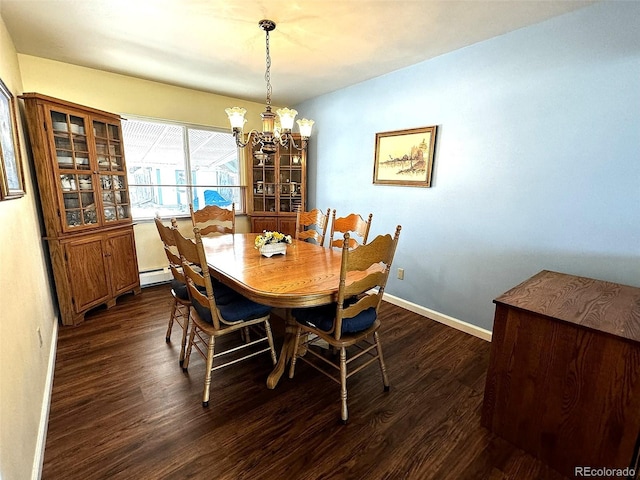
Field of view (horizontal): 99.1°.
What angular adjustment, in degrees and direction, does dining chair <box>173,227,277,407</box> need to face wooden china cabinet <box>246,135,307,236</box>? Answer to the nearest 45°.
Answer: approximately 45° to its left

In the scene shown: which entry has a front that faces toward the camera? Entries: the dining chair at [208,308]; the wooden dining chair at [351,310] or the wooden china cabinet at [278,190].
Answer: the wooden china cabinet

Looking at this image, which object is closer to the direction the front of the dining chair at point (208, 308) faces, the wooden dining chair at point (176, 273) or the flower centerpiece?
the flower centerpiece

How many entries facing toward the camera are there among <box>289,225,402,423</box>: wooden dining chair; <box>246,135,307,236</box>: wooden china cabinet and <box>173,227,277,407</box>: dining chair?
1

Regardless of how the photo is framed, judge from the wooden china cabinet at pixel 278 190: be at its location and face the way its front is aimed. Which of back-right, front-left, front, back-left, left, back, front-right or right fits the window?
right

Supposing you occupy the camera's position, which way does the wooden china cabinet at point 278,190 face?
facing the viewer

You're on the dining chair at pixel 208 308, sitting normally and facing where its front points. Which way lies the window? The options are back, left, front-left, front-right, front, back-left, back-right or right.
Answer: front-left

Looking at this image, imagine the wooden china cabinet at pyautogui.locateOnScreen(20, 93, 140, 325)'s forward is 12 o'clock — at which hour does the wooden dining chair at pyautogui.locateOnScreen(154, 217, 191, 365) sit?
The wooden dining chair is roughly at 1 o'clock from the wooden china cabinet.

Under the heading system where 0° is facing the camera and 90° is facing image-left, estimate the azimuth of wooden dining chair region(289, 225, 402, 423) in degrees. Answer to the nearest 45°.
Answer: approximately 135°

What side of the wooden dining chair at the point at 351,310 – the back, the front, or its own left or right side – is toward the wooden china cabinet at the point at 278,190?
front

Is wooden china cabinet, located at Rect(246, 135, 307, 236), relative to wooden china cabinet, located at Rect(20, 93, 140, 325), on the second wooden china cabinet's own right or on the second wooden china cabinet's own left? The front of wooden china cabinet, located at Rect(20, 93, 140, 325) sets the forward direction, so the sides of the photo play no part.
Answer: on the second wooden china cabinet's own left

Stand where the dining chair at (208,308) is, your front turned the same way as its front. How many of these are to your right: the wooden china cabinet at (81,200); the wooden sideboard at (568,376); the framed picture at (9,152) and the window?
1

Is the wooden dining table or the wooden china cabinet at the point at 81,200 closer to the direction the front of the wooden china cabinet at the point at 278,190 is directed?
the wooden dining table

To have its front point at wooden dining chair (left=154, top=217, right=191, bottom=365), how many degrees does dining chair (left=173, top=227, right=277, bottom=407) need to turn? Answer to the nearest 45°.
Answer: approximately 90° to its left

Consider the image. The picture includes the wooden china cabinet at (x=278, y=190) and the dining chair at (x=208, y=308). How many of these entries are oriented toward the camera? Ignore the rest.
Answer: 1

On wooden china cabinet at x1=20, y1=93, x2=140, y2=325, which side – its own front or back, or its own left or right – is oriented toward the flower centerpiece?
front

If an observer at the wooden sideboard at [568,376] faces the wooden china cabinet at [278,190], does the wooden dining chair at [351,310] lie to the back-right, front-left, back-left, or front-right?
front-left

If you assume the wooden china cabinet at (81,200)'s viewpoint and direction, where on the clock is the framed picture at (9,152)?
The framed picture is roughly at 2 o'clock from the wooden china cabinet.

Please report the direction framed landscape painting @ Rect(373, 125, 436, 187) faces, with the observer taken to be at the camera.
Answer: facing the viewer and to the left of the viewer

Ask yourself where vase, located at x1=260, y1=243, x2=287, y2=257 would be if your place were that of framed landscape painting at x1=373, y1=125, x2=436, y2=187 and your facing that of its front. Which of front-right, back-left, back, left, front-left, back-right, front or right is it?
front

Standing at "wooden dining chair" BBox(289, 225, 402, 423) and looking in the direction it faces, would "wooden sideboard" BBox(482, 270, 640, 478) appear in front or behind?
behind

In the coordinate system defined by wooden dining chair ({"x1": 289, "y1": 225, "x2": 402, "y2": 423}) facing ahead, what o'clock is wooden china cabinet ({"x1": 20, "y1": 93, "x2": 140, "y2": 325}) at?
The wooden china cabinet is roughly at 11 o'clock from the wooden dining chair.
